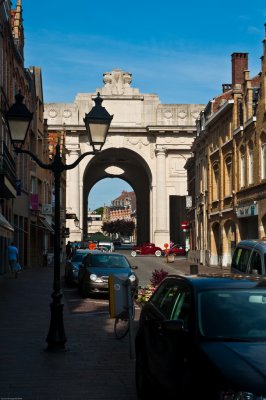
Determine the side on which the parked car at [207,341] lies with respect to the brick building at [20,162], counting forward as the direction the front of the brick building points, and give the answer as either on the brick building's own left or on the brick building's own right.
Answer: on the brick building's own right

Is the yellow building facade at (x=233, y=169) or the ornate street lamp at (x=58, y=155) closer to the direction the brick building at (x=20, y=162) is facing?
the yellow building facade

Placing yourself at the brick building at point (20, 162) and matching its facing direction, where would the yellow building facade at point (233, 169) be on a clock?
The yellow building facade is roughly at 12 o'clock from the brick building.

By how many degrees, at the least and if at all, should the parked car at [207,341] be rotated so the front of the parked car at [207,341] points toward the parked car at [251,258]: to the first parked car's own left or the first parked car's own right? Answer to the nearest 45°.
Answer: approximately 135° to the first parked car's own left

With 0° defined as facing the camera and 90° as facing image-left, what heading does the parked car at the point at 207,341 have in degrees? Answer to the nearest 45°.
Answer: approximately 315°

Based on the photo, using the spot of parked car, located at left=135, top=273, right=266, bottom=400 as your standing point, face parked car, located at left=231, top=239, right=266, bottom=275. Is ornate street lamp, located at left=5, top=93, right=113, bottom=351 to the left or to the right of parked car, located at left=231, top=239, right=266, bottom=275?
left

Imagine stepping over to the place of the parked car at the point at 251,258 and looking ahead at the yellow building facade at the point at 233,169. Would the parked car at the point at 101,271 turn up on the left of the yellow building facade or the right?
left

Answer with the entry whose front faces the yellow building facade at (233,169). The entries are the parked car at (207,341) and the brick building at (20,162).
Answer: the brick building

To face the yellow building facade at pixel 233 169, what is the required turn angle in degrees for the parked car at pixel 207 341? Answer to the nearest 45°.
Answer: approximately 135° to its left

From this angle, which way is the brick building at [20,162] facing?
to the viewer's right
